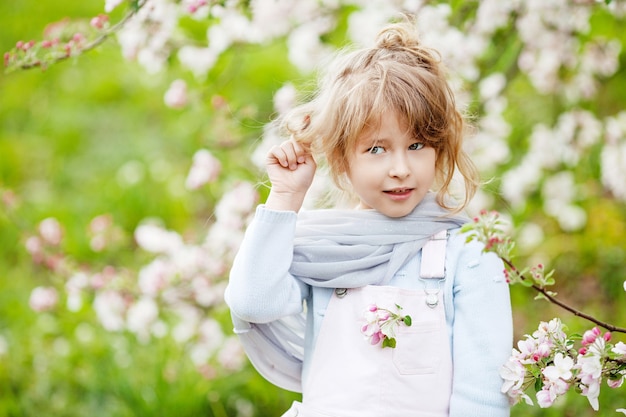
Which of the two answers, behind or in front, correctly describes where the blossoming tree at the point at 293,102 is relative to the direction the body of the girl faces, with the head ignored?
behind

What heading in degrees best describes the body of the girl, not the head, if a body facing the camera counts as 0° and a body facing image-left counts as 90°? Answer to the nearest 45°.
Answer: approximately 0°
